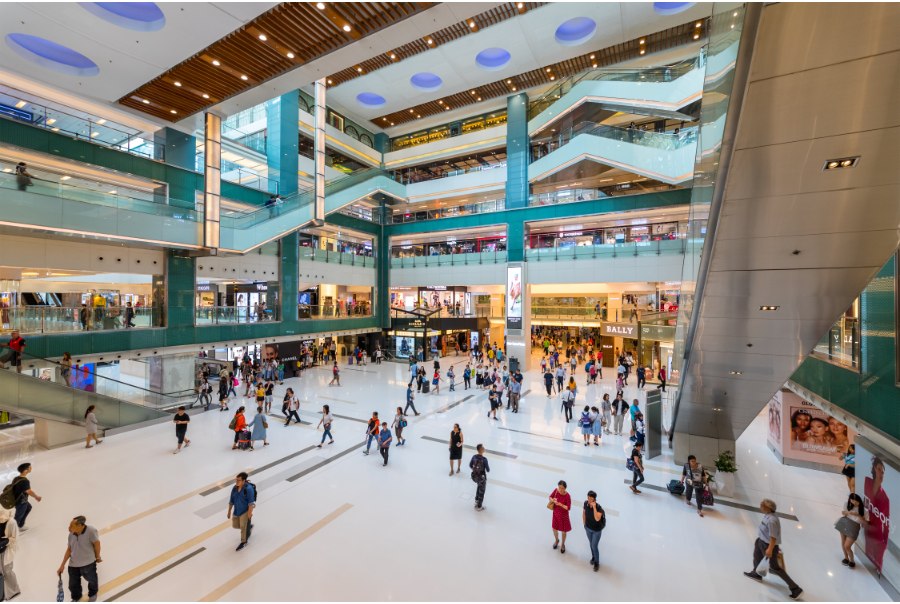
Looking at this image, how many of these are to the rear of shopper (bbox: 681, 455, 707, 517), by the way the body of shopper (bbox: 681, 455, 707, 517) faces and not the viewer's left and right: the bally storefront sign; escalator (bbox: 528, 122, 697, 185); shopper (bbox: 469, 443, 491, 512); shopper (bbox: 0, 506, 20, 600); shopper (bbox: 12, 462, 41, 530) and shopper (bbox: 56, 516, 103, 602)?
2

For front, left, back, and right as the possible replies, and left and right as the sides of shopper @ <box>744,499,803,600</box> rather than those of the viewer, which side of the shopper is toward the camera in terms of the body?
left

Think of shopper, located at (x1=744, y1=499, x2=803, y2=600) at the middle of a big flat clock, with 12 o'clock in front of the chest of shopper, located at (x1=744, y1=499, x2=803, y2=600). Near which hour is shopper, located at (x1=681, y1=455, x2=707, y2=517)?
shopper, located at (x1=681, y1=455, x2=707, y2=517) is roughly at 2 o'clock from shopper, located at (x1=744, y1=499, x2=803, y2=600).

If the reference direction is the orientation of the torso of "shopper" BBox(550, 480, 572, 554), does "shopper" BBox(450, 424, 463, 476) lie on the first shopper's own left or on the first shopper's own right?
on the first shopper's own right

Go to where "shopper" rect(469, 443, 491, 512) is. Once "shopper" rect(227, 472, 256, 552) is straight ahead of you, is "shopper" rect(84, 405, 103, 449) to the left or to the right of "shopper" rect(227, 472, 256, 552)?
right

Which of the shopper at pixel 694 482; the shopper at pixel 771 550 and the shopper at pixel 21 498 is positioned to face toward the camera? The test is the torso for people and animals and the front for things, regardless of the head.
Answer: the shopper at pixel 694 482

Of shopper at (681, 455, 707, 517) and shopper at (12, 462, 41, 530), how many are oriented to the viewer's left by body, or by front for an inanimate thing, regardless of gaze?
0

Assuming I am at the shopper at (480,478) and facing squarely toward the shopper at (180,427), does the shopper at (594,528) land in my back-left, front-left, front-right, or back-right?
back-left

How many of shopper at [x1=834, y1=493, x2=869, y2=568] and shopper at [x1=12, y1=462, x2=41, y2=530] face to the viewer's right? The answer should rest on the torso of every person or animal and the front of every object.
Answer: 1

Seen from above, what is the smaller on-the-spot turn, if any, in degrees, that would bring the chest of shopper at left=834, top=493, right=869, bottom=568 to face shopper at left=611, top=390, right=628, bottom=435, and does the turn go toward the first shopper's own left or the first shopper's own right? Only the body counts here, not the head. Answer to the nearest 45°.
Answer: approximately 90° to the first shopper's own right

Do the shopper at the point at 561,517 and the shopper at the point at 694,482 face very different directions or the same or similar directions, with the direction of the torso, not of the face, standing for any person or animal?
same or similar directions

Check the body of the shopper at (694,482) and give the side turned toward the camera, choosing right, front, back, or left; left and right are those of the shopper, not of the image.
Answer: front

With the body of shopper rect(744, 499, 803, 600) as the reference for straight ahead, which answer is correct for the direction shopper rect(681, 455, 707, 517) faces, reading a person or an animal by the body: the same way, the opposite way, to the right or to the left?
to the left
